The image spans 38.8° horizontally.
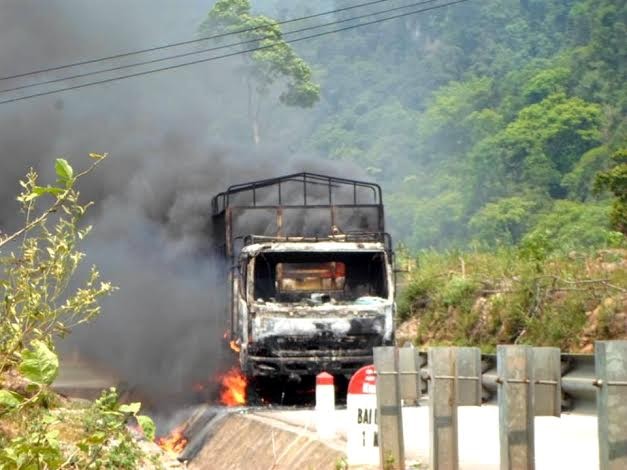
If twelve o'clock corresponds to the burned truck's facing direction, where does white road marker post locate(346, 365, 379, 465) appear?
The white road marker post is roughly at 12 o'clock from the burned truck.

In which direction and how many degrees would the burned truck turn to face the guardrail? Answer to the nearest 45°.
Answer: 0° — it already faces it

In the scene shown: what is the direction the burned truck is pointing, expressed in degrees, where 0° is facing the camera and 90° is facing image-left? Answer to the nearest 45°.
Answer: approximately 0°

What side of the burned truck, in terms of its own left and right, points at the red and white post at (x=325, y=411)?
front
